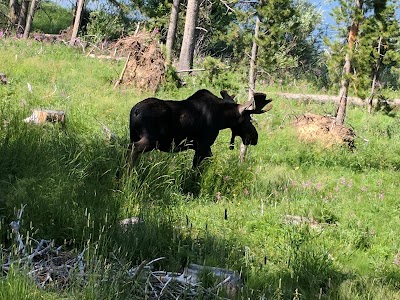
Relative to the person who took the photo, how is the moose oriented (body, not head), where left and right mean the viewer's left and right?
facing to the right of the viewer

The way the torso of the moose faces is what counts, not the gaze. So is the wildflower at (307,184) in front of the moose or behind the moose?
in front

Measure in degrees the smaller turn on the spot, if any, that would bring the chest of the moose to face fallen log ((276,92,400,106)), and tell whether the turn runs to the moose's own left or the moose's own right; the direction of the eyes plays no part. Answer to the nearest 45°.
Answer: approximately 90° to the moose's own left

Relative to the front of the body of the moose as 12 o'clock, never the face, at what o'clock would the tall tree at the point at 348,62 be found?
The tall tree is roughly at 10 o'clock from the moose.

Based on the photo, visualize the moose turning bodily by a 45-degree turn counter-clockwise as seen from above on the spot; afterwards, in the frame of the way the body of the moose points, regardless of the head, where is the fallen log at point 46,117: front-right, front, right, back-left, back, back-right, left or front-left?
left
